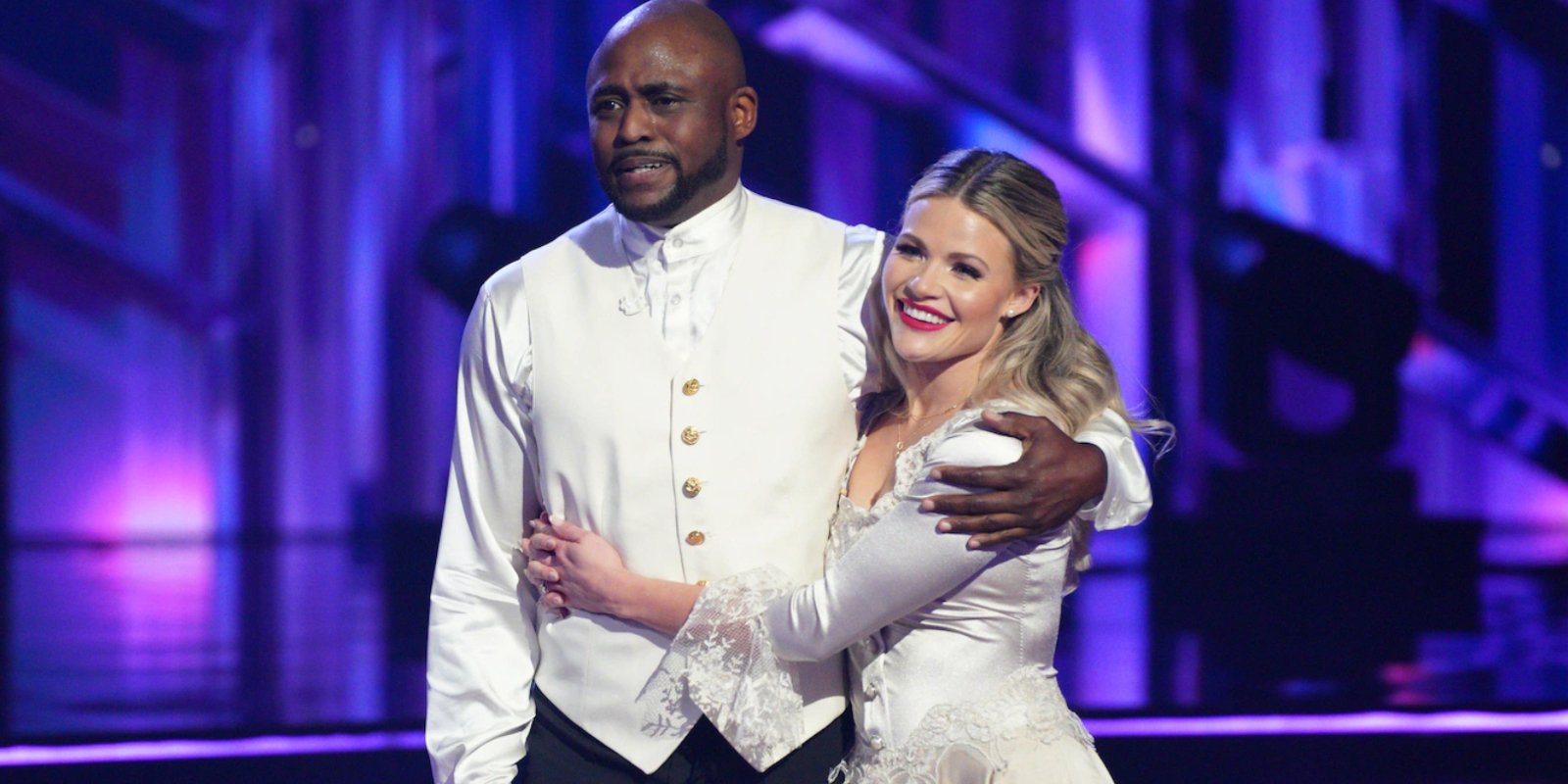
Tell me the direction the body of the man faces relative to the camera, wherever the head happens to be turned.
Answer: toward the camera

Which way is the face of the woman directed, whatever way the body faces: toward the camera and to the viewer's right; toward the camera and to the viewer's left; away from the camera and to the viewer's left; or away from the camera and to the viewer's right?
toward the camera and to the viewer's left

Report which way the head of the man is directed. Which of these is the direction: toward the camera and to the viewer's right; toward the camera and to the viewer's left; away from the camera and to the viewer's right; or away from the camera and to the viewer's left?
toward the camera and to the viewer's left

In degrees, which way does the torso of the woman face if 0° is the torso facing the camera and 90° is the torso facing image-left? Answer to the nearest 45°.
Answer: approximately 45°
